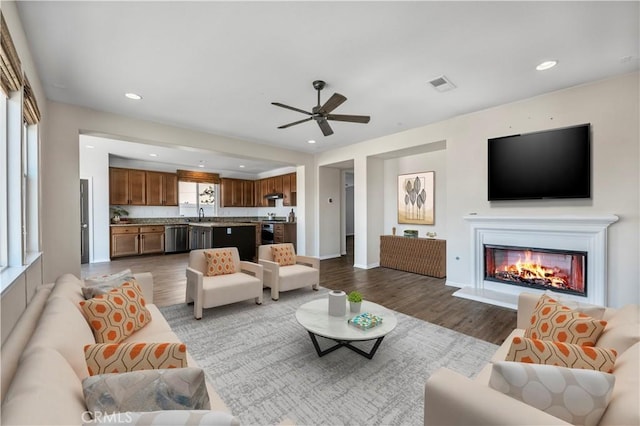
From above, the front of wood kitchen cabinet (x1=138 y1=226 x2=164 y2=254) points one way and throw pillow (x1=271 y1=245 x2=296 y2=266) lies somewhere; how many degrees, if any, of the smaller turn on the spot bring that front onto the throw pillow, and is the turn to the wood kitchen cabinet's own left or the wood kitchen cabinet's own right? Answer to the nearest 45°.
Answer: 0° — it already faces it

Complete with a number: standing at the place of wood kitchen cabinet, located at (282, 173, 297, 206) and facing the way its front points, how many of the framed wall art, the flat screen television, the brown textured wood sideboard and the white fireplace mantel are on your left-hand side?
4

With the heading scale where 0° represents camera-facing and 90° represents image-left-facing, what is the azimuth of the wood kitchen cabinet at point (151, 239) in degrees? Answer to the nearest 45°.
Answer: approximately 0°

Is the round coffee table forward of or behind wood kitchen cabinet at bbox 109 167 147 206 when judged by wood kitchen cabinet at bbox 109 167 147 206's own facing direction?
forward

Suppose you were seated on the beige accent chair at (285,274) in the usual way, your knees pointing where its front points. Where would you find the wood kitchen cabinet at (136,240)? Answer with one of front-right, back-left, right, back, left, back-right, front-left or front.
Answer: back

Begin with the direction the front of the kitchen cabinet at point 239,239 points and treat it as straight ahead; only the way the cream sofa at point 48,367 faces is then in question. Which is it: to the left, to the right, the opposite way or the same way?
to the left

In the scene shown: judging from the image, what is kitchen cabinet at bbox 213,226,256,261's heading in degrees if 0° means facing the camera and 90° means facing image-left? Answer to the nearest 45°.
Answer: approximately 0°

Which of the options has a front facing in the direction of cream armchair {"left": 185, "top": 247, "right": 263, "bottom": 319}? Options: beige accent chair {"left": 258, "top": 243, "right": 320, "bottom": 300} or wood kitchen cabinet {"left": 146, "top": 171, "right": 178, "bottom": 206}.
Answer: the wood kitchen cabinet

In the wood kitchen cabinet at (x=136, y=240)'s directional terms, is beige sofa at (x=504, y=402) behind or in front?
in front

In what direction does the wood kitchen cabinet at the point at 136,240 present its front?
toward the camera

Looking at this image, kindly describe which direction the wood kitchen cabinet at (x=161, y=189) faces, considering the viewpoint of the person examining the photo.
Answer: facing the viewer

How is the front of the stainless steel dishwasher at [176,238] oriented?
toward the camera

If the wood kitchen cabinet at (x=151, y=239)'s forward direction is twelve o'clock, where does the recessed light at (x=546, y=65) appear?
The recessed light is roughly at 11 o'clock from the wood kitchen cabinet.

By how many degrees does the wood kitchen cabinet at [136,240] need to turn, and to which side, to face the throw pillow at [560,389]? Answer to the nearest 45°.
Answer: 0° — it already faces it
